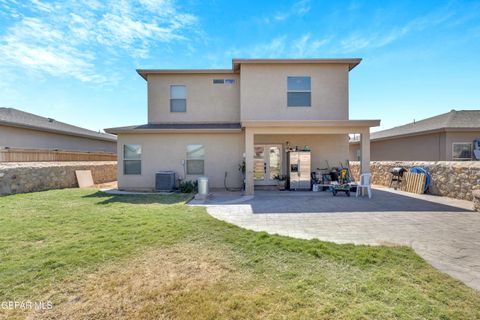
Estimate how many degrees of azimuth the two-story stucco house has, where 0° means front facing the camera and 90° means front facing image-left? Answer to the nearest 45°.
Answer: approximately 180°

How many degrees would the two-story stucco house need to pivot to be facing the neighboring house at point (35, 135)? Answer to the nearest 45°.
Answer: approximately 90° to its left

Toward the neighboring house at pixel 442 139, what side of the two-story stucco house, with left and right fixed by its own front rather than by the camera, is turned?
right

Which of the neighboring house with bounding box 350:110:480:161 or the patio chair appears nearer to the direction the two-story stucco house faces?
the neighboring house

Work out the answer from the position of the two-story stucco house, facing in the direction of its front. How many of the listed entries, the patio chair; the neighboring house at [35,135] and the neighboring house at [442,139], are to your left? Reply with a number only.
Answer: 1

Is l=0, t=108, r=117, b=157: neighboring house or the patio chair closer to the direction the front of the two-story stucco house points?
the neighboring house
